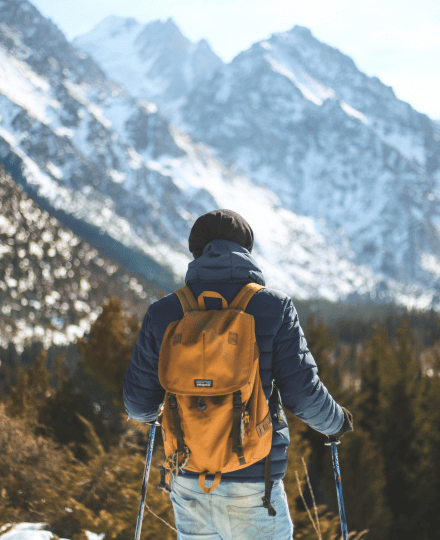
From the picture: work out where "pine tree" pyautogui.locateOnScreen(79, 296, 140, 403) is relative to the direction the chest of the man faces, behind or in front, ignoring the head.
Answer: in front

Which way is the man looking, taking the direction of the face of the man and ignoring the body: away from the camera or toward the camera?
away from the camera

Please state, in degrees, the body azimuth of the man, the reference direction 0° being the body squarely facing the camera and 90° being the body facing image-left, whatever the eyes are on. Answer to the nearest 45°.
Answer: approximately 180°
